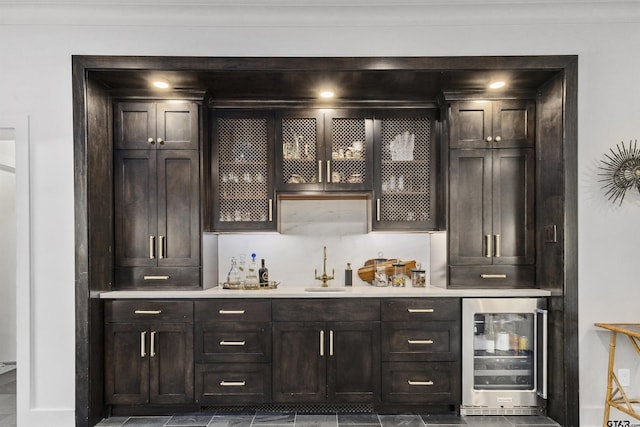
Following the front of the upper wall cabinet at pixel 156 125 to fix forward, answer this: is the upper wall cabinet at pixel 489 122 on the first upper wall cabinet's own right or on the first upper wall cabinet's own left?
on the first upper wall cabinet's own left

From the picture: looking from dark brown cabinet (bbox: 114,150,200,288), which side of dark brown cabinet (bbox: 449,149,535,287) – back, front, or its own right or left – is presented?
right

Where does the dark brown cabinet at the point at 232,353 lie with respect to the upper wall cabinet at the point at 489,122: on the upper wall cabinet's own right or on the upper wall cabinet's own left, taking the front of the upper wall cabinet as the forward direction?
on the upper wall cabinet's own right

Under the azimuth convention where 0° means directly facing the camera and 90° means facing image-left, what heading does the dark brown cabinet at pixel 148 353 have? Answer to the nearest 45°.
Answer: approximately 0°

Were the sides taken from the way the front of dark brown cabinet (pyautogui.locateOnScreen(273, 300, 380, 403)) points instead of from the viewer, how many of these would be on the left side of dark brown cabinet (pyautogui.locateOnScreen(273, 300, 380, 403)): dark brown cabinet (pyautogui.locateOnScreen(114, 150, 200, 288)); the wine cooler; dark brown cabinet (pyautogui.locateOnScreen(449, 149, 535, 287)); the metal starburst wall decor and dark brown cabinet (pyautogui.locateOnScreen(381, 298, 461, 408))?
4

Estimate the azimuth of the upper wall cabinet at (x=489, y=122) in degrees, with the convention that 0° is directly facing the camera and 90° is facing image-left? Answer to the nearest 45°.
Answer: approximately 0°

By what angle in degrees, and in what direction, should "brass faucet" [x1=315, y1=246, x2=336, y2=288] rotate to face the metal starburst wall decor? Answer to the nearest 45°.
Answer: approximately 90° to its left

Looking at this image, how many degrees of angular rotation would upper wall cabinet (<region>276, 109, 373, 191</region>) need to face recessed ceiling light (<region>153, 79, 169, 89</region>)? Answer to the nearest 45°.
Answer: approximately 90° to its right
